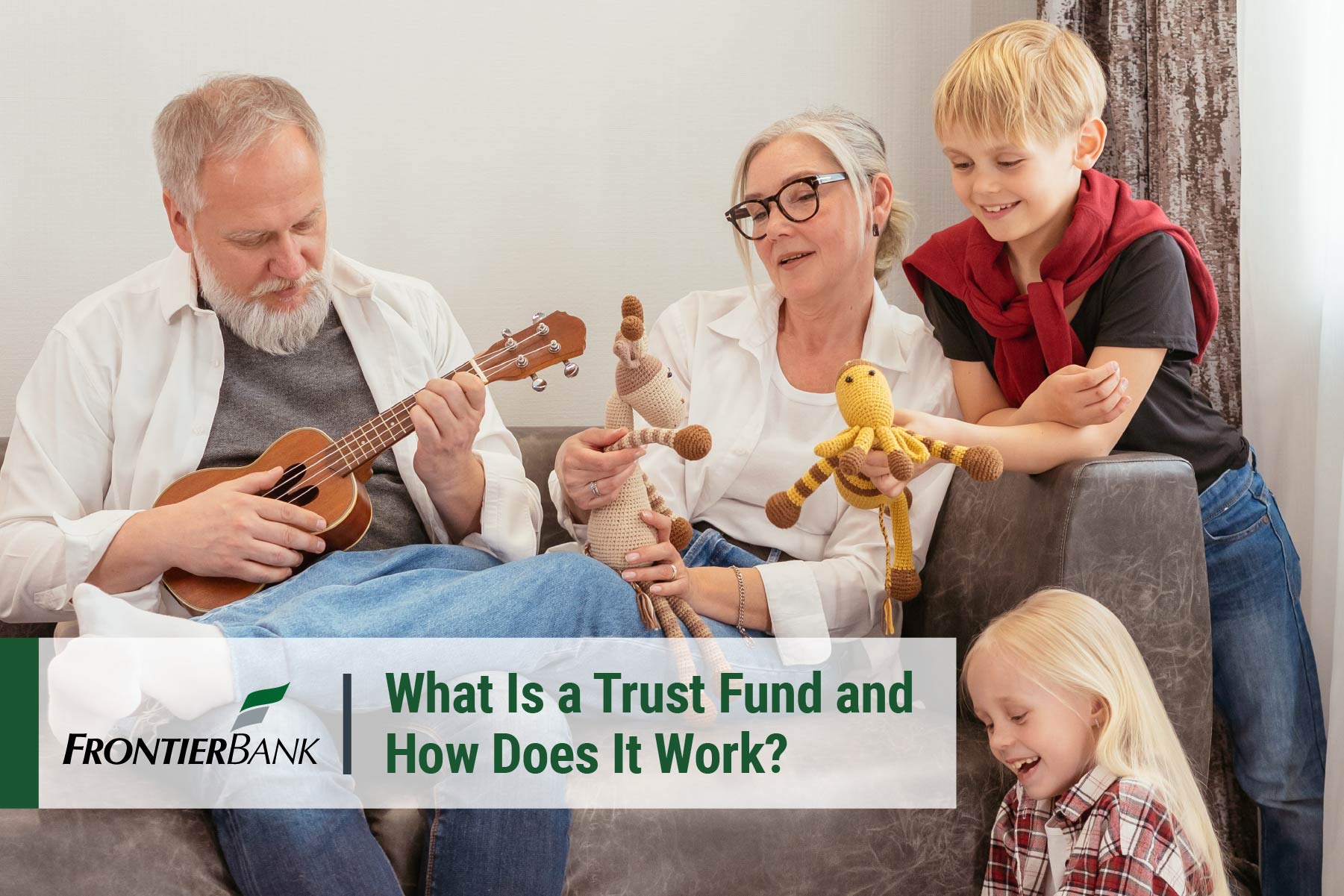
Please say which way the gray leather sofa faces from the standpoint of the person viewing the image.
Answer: facing the viewer

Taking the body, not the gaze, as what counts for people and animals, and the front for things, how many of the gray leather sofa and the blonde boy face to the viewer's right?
0

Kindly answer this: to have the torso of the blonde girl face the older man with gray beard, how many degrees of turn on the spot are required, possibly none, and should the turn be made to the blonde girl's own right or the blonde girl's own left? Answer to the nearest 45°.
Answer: approximately 45° to the blonde girl's own right

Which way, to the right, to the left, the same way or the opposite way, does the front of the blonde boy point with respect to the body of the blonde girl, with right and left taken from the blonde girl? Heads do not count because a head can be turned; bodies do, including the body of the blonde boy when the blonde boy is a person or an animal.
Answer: the same way

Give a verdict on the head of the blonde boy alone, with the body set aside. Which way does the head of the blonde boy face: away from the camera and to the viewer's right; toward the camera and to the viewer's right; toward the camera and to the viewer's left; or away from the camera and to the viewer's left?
toward the camera and to the viewer's left

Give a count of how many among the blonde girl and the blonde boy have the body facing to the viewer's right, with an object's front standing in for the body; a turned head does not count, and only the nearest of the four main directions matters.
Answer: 0

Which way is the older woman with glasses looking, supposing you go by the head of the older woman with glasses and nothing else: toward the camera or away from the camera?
toward the camera

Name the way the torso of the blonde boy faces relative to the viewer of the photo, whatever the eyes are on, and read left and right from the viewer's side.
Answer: facing the viewer and to the left of the viewer

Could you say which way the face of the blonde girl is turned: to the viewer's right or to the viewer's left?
to the viewer's left
